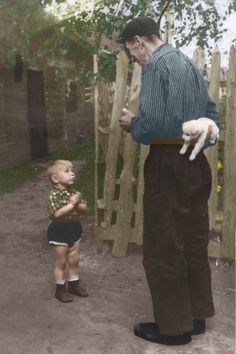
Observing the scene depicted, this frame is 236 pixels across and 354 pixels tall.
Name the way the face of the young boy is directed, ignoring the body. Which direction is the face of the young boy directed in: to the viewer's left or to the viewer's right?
to the viewer's right

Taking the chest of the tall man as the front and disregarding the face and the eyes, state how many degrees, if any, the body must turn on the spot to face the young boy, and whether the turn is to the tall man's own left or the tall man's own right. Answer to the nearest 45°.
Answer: approximately 45° to the tall man's own right

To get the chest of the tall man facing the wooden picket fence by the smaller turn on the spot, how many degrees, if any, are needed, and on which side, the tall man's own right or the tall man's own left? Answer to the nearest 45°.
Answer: approximately 90° to the tall man's own right

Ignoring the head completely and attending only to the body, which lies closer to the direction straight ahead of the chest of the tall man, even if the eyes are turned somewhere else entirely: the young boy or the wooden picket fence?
the young boy

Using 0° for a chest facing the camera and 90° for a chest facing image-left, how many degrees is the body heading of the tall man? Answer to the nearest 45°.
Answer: approximately 90°
